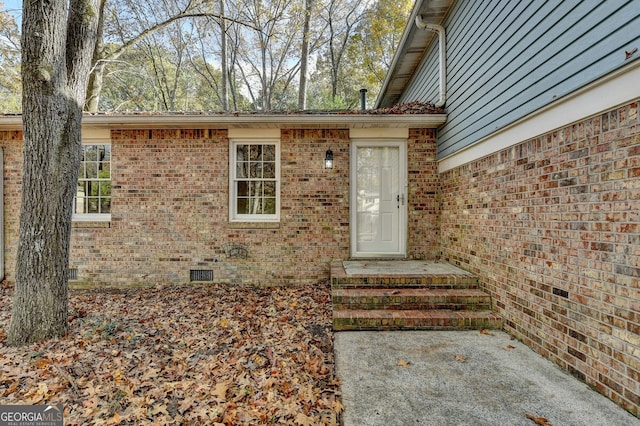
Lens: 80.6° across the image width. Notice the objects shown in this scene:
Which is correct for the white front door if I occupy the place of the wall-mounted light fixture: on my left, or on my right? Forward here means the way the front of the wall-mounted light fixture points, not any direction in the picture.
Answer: on my left

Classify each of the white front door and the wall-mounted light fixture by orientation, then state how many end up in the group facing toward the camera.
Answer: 2

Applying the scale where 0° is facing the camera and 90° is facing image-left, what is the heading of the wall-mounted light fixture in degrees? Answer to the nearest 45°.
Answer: approximately 0°

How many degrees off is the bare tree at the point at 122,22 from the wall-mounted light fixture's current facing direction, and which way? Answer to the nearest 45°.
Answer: approximately 135° to its right

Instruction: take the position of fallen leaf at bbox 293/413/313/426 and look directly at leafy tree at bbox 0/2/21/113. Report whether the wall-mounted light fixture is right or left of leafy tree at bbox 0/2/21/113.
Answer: right

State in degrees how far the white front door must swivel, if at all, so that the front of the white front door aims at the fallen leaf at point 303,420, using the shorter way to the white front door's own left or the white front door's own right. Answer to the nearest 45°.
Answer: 0° — it already faces it

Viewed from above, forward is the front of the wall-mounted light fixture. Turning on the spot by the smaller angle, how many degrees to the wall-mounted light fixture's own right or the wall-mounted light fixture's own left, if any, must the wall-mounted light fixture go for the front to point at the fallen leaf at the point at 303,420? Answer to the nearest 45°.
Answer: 0° — it already faces it

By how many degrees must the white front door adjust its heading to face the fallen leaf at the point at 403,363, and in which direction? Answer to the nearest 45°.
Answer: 0° — it already faces it
